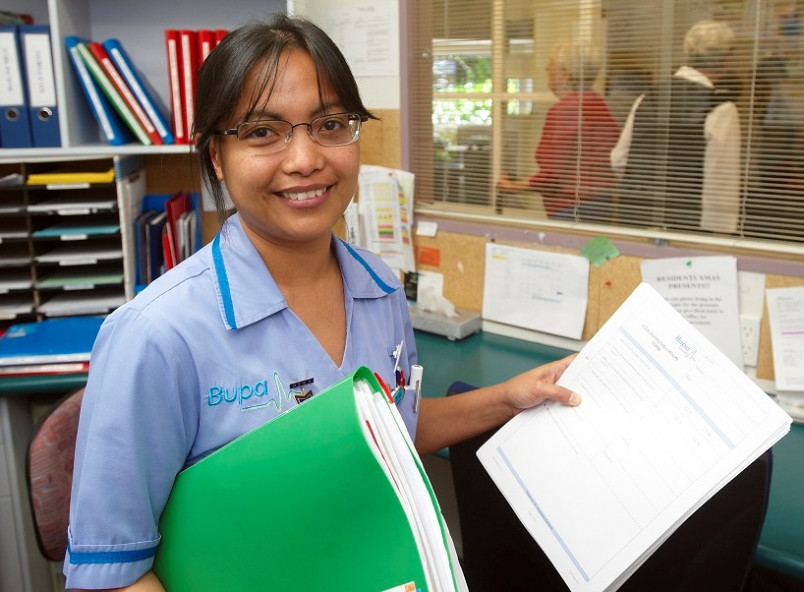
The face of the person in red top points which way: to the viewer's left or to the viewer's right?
to the viewer's left

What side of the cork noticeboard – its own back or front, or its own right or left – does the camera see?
front

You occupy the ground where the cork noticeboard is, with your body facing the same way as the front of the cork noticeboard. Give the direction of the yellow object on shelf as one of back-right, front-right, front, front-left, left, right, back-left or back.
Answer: right

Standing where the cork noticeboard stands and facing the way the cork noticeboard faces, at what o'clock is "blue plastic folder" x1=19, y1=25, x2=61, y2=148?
The blue plastic folder is roughly at 3 o'clock from the cork noticeboard.

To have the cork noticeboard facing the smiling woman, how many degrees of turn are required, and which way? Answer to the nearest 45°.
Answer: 0° — it already faces them

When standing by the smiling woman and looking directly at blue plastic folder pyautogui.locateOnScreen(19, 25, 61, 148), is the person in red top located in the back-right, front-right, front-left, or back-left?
front-right

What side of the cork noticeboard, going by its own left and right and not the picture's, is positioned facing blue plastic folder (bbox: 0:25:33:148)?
right

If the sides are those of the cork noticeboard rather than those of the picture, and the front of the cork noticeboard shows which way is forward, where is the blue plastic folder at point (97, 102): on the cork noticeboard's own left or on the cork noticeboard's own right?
on the cork noticeboard's own right

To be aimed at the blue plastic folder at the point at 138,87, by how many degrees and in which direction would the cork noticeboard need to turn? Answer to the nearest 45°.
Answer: approximately 90° to its right

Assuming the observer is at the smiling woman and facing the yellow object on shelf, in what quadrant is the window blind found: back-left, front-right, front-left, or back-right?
front-right
